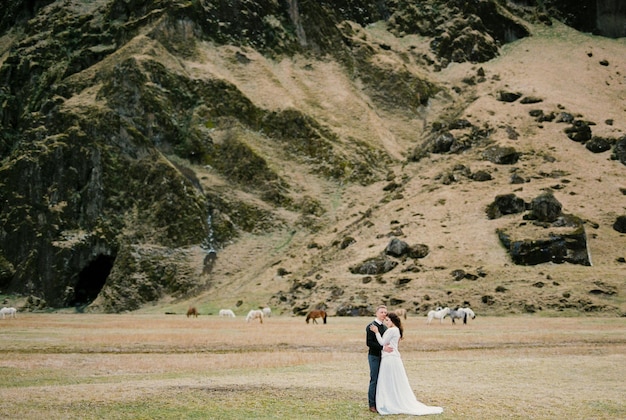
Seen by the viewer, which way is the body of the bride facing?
to the viewer's left
